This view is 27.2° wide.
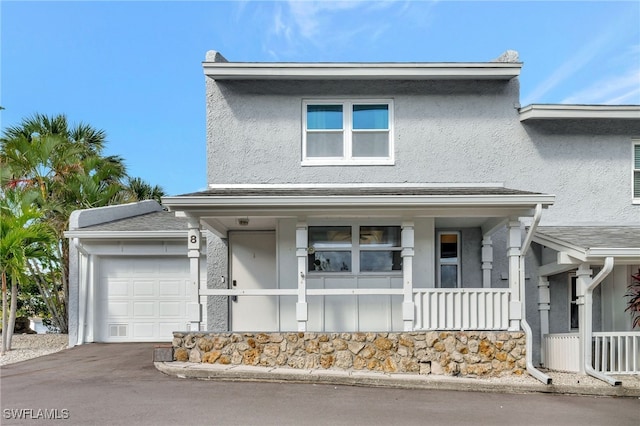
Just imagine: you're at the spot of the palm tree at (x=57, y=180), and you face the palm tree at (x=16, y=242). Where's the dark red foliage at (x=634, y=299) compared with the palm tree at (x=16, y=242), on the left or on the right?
left

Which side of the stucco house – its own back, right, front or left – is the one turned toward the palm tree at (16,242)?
right

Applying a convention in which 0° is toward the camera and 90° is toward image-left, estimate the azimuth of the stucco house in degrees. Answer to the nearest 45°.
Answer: approximately 0°
